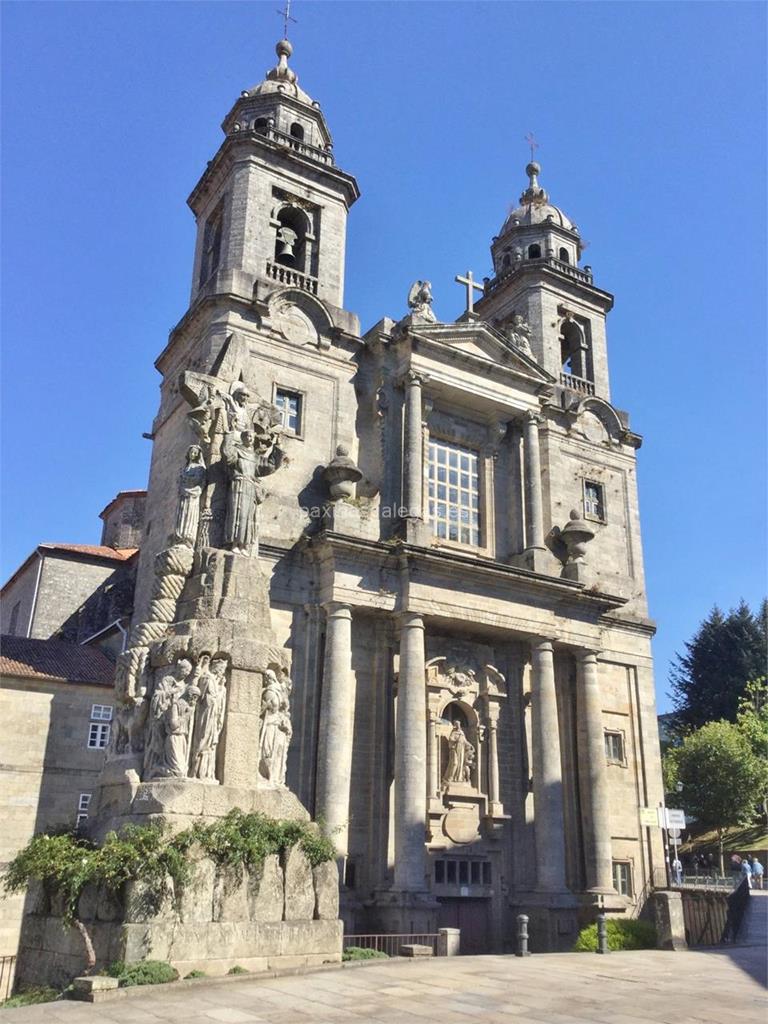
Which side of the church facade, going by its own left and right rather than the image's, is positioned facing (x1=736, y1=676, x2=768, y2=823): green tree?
left

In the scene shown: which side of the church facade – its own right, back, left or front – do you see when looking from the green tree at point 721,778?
left

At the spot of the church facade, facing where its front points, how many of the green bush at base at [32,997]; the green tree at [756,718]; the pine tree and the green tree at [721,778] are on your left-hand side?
3

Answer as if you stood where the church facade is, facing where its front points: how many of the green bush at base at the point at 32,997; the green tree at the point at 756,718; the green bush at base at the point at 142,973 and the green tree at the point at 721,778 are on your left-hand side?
2

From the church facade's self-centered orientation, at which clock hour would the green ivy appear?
The green ivy is roughly at 2 o'clock from the church facade.

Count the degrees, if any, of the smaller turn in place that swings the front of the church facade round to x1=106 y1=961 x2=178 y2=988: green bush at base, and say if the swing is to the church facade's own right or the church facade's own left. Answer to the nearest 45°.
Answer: approximately 45° to the church facade's own right

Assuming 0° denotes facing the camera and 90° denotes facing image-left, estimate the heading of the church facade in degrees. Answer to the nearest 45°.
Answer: approximately 315°

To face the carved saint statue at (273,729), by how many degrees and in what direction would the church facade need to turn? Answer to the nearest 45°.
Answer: approximately 45° to its right

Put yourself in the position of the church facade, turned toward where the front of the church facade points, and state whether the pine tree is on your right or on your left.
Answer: on your left

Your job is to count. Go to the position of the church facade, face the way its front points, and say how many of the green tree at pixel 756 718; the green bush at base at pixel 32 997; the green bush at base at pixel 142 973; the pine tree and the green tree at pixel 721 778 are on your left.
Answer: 3

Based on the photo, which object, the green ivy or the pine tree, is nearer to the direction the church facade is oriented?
the green ivy
